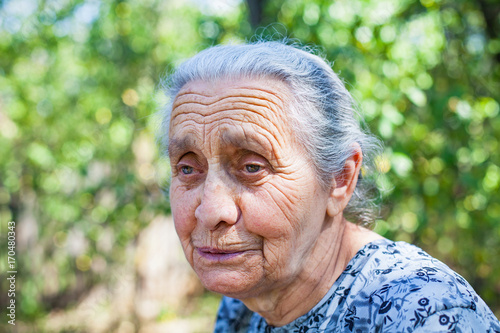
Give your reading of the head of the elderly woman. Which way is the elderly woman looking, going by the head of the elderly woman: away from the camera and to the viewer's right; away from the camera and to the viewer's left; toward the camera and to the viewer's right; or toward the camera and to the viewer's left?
toward the camera and to the viewer's left

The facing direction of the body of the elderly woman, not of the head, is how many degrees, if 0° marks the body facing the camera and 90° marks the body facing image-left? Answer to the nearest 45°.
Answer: approximately 45°
